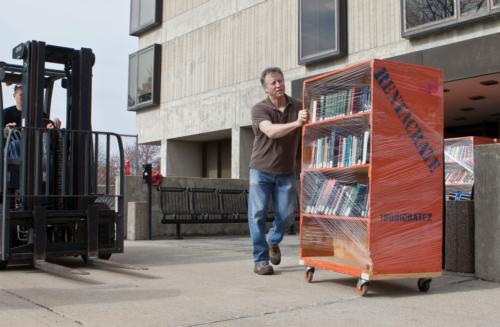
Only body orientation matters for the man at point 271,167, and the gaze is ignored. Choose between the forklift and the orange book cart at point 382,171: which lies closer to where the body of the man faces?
the orange book cart

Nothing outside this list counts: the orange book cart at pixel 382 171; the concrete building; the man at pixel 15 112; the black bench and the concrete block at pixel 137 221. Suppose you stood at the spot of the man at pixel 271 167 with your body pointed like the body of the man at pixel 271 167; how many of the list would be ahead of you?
1

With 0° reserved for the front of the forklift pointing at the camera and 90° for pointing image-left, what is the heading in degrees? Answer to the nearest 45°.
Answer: approximately 315°

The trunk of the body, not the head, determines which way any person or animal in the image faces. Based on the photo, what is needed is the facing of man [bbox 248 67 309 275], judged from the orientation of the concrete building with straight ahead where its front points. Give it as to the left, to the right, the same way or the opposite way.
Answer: to the left

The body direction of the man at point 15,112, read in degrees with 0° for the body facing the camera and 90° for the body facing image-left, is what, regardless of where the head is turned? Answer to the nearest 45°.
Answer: approximately 315°

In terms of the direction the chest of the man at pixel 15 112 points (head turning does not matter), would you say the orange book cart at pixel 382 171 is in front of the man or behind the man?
in front

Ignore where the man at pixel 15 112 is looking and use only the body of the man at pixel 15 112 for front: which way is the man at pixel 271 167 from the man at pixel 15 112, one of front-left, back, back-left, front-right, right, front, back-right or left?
front

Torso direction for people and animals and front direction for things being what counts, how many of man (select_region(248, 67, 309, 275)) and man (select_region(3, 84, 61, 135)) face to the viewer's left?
0

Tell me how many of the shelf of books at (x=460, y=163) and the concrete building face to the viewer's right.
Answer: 0

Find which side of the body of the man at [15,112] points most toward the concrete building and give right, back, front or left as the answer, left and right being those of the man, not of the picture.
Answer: left

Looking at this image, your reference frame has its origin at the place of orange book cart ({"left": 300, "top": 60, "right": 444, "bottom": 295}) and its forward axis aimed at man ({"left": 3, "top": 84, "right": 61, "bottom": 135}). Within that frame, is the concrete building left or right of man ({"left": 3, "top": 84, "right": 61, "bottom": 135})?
right

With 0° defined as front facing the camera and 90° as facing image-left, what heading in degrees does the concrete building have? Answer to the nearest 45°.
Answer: approximately 45°

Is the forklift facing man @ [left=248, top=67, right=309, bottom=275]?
yes

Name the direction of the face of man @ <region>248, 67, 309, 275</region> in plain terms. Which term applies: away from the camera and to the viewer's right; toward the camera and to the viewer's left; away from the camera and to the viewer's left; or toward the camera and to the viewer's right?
toward the camera and to the viewer's right

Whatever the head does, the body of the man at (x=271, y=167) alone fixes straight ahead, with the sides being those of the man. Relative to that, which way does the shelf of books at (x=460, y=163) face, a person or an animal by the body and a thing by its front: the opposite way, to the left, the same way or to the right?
to the right

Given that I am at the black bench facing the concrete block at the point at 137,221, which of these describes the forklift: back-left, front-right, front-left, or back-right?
front-left
